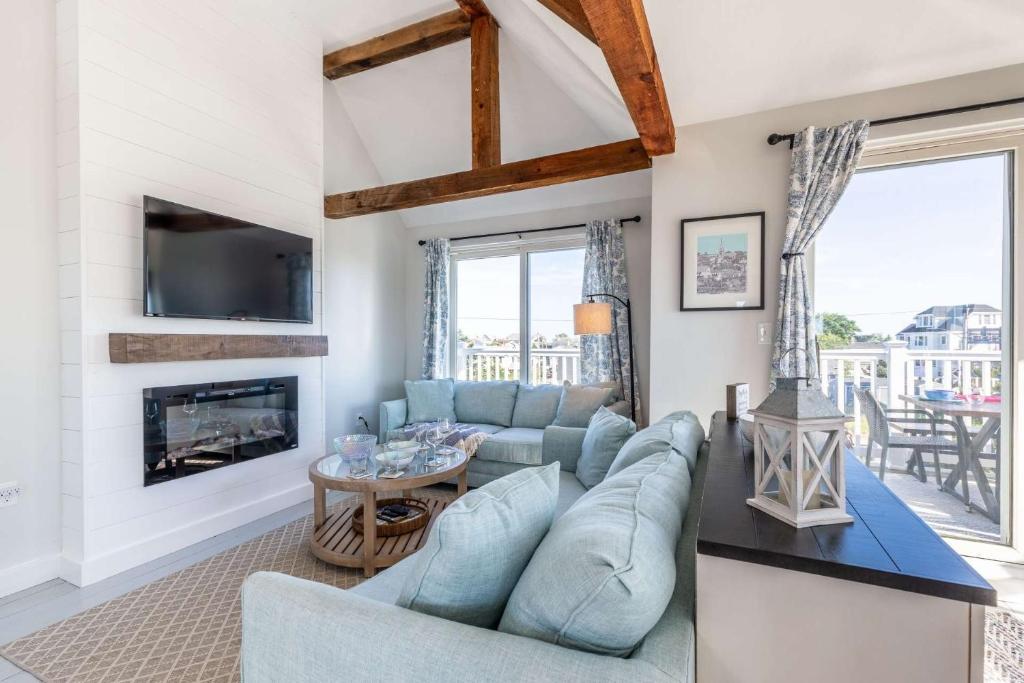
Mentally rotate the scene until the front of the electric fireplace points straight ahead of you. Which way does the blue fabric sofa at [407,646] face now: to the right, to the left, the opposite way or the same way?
the opposite way

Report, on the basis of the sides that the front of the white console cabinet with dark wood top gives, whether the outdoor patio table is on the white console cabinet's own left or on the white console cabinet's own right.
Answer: on the white console cabinet's own left

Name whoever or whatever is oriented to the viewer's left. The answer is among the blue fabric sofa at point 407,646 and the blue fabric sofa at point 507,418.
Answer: the blue fabric sofa at point 407,646

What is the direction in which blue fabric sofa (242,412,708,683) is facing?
to the viewer's left

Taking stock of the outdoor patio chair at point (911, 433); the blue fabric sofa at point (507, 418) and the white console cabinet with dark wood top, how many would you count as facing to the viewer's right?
2

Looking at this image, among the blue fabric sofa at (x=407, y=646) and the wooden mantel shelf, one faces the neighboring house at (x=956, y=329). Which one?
the wooden mantel shelf

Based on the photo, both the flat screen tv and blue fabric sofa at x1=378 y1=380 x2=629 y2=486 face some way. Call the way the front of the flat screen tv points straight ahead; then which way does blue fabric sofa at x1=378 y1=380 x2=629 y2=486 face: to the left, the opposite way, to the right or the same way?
to the right

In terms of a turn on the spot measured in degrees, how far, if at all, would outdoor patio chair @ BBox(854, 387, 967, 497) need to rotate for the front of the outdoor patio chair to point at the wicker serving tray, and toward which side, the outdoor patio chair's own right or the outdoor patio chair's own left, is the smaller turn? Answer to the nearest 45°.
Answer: approximately 135° to the outdoor patio chair's own right

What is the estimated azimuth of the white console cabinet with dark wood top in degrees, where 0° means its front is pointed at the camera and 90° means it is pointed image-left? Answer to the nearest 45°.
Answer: approximately 270°

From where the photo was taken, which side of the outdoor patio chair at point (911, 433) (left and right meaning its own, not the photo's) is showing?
right

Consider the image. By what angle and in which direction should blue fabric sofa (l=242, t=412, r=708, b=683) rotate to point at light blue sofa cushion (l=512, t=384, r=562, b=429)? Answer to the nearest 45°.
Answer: approximately 90° to its right
